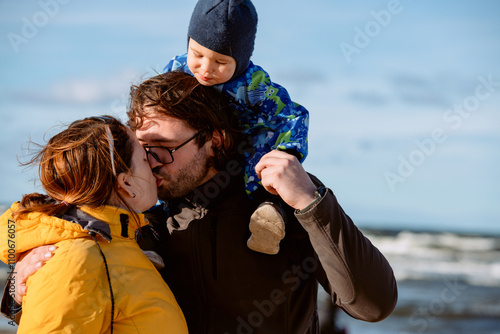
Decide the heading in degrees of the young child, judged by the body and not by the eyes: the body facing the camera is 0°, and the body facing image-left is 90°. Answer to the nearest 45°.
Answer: approximately 45°

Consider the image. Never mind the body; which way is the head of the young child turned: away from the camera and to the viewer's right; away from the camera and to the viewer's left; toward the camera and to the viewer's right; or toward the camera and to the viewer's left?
toward the camera and to the viewer's left

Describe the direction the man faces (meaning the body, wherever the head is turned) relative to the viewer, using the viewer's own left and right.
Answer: facing the viewer and to the left of the viewer

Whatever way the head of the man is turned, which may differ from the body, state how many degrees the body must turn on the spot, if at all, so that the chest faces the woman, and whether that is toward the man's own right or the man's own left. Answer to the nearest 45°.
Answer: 0° — they already face them
